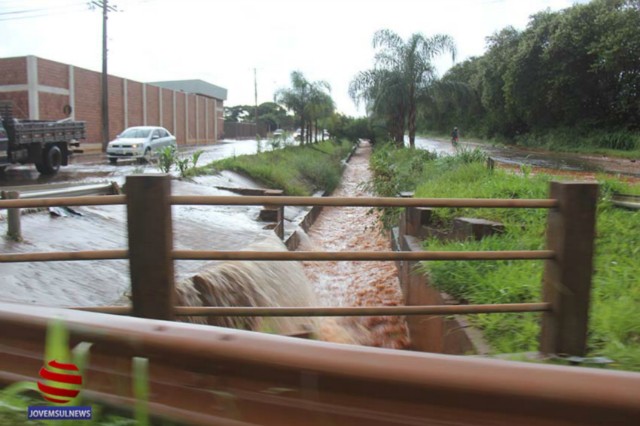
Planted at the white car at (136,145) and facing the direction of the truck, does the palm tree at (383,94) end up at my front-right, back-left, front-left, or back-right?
back-left

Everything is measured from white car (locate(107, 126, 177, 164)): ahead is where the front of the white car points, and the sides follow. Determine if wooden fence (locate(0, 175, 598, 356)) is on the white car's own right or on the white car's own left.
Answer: on the white car's own left

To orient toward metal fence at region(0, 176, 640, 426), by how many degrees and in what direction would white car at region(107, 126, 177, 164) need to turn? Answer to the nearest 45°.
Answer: approximately 45° to its left

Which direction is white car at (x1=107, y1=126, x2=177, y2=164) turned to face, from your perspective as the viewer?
facing the viewer and to the left of the viewer

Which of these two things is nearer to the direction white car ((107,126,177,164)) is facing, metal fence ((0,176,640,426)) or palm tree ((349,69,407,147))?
the metal fence

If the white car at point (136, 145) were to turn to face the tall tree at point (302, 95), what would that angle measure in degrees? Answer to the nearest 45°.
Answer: approximately 180°

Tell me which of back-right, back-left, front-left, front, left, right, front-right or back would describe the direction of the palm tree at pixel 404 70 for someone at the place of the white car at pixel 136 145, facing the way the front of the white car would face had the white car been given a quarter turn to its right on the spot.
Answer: back-right

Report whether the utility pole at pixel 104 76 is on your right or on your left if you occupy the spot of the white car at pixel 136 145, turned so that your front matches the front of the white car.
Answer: on your right

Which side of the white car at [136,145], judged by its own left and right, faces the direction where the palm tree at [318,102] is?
back

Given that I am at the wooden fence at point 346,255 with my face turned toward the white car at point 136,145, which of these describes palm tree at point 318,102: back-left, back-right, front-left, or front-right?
front-right

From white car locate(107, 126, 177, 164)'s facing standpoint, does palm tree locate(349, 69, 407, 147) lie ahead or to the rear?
to the rear
